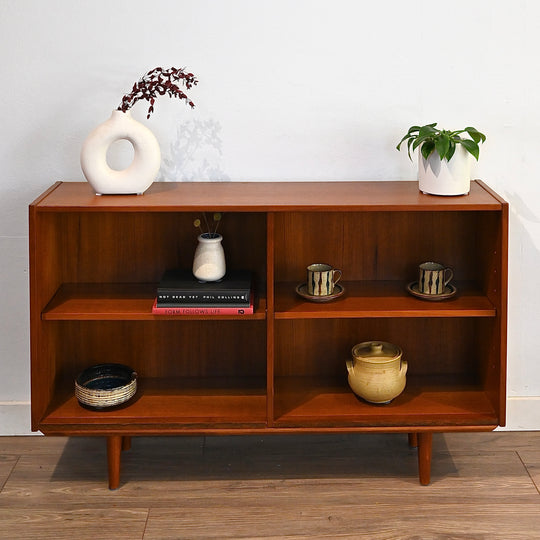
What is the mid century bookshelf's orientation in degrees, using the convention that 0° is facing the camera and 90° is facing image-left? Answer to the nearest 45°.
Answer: approximately 0°
